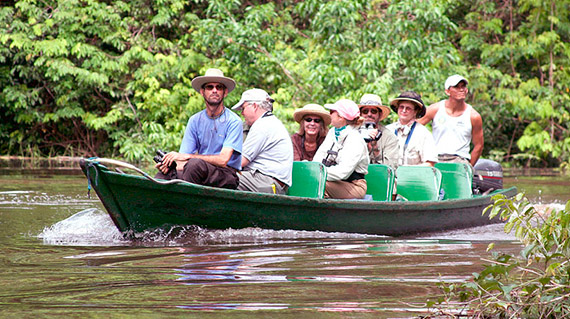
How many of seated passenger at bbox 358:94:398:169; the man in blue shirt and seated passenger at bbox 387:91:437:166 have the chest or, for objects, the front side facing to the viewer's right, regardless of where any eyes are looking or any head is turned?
0

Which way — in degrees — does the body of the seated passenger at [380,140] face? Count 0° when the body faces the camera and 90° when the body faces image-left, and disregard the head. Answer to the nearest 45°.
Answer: approximately 45°

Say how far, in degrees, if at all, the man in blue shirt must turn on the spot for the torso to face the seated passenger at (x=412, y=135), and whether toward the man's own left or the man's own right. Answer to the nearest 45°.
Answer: approximately 180°

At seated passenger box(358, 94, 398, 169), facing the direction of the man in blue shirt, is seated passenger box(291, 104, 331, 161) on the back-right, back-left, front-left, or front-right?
front-right

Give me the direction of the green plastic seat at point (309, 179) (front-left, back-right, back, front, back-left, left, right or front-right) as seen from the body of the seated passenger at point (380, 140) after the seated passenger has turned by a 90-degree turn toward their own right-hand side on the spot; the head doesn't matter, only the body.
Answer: left

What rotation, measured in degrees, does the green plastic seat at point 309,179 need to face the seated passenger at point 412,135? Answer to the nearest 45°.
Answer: approximately 180°

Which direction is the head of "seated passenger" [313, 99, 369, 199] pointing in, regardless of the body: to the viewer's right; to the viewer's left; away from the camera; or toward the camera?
to the viewer's left

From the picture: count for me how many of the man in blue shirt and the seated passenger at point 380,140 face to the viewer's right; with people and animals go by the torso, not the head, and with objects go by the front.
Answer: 0

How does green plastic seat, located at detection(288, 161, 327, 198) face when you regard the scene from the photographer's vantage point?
facing the viewer and to the left of the viewer
